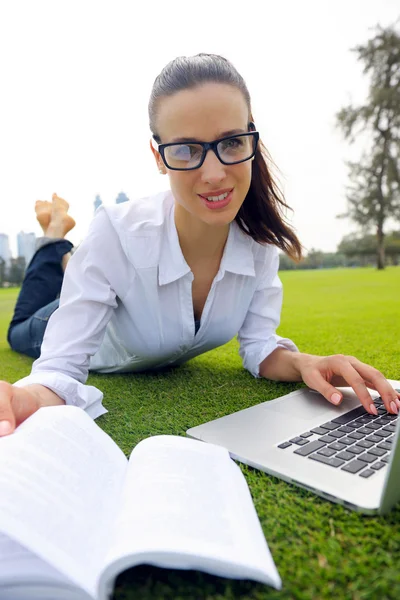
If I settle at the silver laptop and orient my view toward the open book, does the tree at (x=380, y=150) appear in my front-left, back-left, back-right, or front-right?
back-right

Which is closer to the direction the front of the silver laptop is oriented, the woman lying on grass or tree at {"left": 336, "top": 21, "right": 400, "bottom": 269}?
the woman lying on grass

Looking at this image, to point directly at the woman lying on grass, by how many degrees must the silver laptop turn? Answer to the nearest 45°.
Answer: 0° — it already faces them

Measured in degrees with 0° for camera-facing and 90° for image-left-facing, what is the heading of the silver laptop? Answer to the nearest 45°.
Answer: approximately 135°

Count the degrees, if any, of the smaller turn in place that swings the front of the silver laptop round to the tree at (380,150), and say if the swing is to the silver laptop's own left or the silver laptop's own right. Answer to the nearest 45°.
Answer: approximately 45° to the silver laptop's own right
